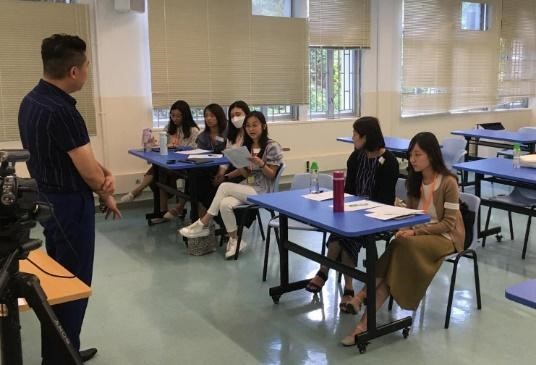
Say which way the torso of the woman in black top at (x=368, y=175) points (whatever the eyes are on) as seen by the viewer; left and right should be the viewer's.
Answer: facing the viewer and to the left of the viewer

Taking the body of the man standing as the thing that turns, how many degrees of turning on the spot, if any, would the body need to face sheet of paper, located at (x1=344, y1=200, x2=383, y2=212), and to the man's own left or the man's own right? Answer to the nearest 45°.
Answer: approximately 45° to the man's own right

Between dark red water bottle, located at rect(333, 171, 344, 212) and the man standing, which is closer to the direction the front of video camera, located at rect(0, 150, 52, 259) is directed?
the dark red water bottle

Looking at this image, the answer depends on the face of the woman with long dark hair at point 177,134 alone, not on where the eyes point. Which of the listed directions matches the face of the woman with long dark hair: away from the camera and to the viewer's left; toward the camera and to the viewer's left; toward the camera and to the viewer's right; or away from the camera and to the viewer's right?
toward the camera and to the viewer's left

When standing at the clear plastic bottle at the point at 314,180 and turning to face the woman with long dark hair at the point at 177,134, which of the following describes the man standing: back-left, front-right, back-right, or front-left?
back-left

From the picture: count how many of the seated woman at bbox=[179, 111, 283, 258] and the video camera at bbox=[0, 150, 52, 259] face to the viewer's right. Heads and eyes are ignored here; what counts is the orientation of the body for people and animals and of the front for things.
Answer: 1

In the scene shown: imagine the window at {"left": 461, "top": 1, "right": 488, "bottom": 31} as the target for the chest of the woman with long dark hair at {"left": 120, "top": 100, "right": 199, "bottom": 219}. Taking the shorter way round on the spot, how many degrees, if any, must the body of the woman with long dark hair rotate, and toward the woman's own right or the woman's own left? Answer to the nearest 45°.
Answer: approximately 180°

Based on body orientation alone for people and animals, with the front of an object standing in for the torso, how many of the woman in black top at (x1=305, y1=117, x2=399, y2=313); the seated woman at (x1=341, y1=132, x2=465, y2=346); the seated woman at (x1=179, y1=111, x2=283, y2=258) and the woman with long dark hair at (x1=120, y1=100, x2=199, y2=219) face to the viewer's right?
0

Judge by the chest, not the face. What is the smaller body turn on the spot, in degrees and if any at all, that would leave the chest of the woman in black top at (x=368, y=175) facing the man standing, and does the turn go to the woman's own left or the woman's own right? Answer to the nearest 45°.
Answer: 0° — they already face them

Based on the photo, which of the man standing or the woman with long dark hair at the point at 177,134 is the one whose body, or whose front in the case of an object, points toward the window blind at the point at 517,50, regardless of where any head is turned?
the man standing

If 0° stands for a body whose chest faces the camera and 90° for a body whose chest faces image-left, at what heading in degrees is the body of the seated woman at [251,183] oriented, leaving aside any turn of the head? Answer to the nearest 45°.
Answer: approximately 45°

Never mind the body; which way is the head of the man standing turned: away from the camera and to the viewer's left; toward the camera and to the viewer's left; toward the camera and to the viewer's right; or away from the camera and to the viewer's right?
away from the camera and to the viewer's right

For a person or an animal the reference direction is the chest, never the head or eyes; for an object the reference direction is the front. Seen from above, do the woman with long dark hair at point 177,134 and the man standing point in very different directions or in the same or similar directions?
very different directions

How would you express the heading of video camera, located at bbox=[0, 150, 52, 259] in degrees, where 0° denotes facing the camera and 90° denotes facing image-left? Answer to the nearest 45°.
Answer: approximately 270°

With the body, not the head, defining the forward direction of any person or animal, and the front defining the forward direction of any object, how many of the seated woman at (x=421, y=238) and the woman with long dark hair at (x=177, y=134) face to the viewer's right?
0

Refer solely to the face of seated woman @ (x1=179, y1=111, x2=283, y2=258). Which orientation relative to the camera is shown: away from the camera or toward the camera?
toward the camera

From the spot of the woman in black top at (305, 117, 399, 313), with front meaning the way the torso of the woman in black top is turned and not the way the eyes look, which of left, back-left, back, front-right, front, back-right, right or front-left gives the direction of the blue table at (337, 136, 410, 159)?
back-right

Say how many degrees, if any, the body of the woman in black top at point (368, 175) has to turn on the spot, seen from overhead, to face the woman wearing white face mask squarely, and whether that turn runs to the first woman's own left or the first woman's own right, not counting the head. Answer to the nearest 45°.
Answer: approximately 90° to the first woman's own right
